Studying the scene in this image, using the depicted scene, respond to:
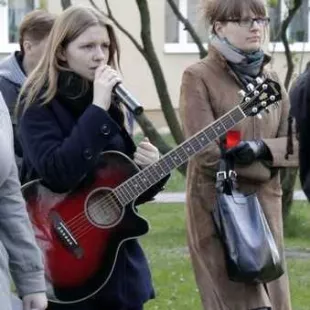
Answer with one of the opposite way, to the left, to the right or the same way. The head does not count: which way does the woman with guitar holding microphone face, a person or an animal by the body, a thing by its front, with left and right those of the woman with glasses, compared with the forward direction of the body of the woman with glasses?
the same way

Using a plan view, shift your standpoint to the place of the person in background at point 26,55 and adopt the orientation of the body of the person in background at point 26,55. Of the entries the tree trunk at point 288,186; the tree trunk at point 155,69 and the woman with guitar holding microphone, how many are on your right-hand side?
1

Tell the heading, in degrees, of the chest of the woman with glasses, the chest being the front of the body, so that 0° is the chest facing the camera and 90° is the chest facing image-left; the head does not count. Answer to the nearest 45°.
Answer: approximately 315°

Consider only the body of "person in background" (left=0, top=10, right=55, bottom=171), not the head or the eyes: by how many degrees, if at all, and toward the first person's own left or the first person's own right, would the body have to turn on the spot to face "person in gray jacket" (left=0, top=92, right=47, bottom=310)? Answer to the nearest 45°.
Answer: approximately 90° to the first person's own right

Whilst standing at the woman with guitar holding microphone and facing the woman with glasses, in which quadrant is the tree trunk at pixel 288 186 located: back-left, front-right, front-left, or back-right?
front-left

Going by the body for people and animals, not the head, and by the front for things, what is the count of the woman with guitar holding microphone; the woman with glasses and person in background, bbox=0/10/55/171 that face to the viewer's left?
0

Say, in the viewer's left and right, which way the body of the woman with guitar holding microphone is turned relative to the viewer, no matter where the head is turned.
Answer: facing the viewer and to the right of the viewer

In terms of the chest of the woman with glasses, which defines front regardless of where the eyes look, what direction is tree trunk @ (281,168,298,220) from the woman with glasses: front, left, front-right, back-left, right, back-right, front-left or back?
back-left

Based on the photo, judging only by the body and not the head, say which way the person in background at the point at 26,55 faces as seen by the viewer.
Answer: to the viewer's right

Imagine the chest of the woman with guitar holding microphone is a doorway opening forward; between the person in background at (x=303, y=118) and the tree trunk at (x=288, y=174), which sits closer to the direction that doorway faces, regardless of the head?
the person in background
